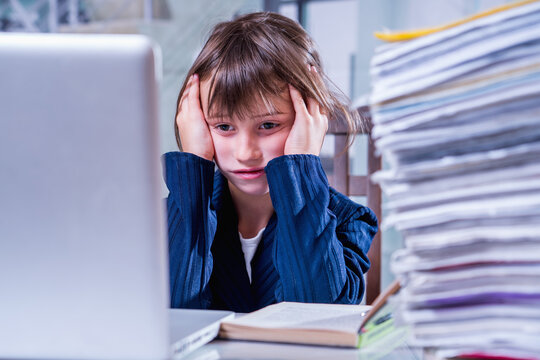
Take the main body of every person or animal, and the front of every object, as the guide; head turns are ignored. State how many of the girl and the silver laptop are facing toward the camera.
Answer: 1

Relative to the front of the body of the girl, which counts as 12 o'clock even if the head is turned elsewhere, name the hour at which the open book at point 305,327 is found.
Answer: The open book is roughly at 12 o'clock from the girl.

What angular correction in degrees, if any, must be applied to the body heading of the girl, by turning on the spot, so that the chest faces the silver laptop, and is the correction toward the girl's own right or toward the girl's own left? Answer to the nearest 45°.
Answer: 0° — they already face it

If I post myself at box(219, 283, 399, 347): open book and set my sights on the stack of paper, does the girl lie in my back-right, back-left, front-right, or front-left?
back-left

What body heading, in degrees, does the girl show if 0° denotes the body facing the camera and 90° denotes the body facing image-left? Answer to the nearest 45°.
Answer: approximately 0°

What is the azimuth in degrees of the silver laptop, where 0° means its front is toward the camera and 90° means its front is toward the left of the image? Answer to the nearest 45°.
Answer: approximately 225°
